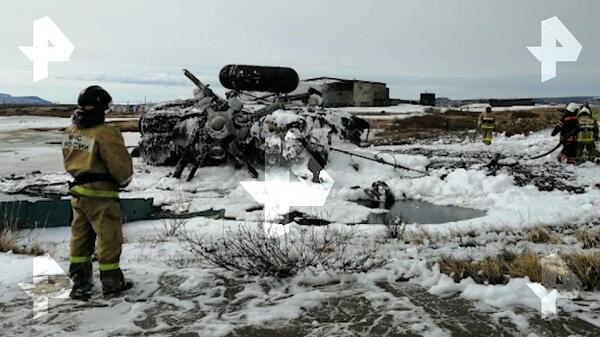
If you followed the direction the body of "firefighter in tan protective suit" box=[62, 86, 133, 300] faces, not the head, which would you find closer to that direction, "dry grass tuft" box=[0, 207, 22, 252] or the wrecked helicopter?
the wrecked helicopter

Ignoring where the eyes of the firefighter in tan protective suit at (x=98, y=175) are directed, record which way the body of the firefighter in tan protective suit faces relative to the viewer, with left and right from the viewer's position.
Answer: facing away from the viewer and to the right of the viewer

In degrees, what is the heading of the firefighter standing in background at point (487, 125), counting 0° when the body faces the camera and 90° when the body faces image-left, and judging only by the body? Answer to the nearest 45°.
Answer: approximately 0°

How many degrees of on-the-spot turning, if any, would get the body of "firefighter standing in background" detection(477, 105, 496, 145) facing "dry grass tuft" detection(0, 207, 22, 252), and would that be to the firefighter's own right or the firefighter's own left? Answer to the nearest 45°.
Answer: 0° — they already face it

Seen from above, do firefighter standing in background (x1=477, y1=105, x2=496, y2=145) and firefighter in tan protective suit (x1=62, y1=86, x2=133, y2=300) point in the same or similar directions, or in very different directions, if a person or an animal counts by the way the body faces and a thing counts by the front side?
very different directions

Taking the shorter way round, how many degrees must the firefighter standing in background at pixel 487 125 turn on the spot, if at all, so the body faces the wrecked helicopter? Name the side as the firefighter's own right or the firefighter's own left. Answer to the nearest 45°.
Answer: approximately 45° to the firefighter's own right

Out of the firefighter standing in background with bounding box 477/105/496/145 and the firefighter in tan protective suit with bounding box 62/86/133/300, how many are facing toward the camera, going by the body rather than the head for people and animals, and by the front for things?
1

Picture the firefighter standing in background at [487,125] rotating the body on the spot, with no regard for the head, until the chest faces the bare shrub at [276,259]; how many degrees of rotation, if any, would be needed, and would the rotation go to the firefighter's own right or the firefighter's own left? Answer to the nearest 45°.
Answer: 0° — they already face it
